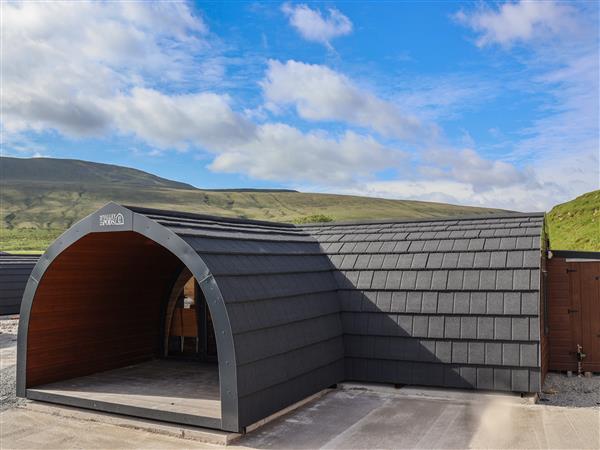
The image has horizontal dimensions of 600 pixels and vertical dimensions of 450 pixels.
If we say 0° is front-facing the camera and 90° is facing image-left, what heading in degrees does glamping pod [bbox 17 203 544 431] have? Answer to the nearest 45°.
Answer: approximately 45°
